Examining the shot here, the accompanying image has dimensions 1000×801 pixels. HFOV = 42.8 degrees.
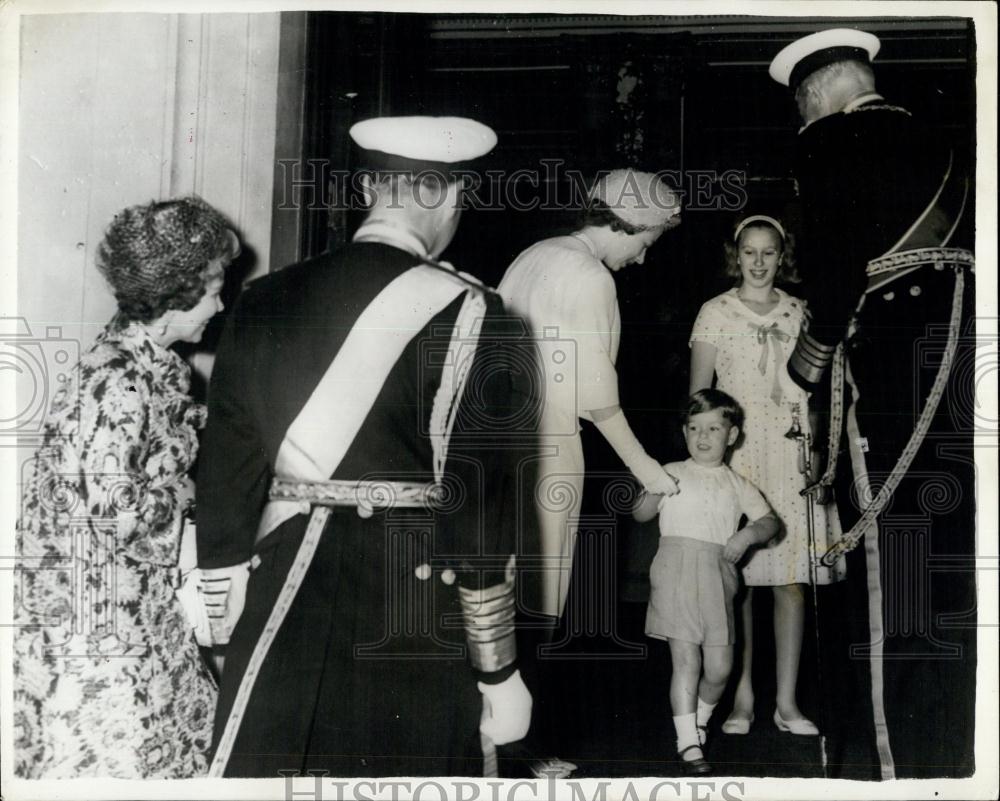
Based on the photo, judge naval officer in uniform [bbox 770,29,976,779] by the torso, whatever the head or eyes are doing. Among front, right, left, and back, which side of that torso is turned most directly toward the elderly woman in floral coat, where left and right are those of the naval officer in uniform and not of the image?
left

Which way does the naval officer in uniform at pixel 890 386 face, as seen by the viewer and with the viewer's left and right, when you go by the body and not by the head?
facing away from the viewer and to the left of the viewer

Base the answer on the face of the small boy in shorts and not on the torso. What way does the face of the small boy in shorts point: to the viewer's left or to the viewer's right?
to the viewer's left

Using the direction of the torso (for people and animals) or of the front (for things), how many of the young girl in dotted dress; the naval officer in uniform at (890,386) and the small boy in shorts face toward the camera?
2

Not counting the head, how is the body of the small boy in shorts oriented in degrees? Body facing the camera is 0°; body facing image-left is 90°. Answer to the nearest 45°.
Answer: approximately 0°

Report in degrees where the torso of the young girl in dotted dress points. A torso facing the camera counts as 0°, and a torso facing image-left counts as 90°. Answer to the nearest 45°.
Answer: approximately 0°

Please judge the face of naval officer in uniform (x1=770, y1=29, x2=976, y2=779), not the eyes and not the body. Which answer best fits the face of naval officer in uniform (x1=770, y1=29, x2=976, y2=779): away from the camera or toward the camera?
away from the camera

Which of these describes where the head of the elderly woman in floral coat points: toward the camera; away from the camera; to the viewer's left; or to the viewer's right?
to the viewer's right

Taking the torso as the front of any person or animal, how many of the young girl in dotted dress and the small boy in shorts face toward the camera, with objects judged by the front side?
2
